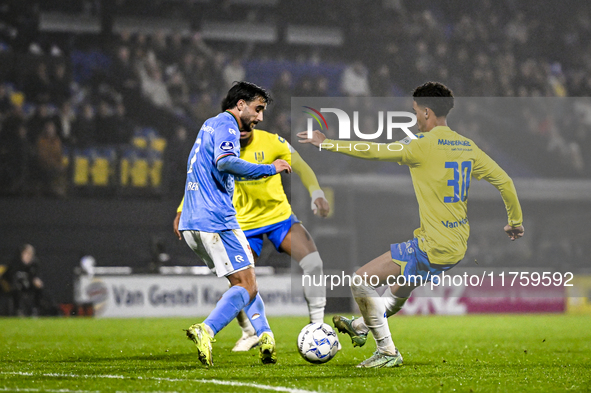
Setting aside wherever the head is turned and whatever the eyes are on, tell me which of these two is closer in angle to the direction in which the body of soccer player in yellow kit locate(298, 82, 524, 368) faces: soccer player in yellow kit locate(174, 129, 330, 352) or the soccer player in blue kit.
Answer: the soccer player in yellow kit

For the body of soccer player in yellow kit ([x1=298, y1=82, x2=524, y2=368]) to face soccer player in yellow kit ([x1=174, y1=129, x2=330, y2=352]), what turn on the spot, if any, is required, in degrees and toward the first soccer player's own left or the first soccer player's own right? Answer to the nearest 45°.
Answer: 0° — they already face them

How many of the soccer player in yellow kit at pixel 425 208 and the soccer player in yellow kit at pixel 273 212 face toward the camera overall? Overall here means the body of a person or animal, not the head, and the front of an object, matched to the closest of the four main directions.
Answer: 1

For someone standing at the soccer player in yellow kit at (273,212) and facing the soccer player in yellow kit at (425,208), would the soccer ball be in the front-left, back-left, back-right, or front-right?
front-right

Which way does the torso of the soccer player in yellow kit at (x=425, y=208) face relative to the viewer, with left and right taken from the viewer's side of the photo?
facing away from the viewer and to the left of the viewer

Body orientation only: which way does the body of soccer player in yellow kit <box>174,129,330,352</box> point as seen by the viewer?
toward the camera

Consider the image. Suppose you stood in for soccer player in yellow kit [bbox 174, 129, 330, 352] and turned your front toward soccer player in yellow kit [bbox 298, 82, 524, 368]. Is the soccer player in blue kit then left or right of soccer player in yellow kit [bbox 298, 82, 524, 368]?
right

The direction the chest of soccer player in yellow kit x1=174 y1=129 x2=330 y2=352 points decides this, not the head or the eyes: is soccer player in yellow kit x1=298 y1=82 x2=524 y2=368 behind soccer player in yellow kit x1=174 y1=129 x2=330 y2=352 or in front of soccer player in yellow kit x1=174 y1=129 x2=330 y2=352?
in front

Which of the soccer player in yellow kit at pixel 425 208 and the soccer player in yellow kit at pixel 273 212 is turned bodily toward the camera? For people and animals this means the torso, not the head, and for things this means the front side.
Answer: the soccer player in yellow kit at pixel 273 212

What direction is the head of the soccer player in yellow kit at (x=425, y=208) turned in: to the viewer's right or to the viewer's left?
to the viewer's left
